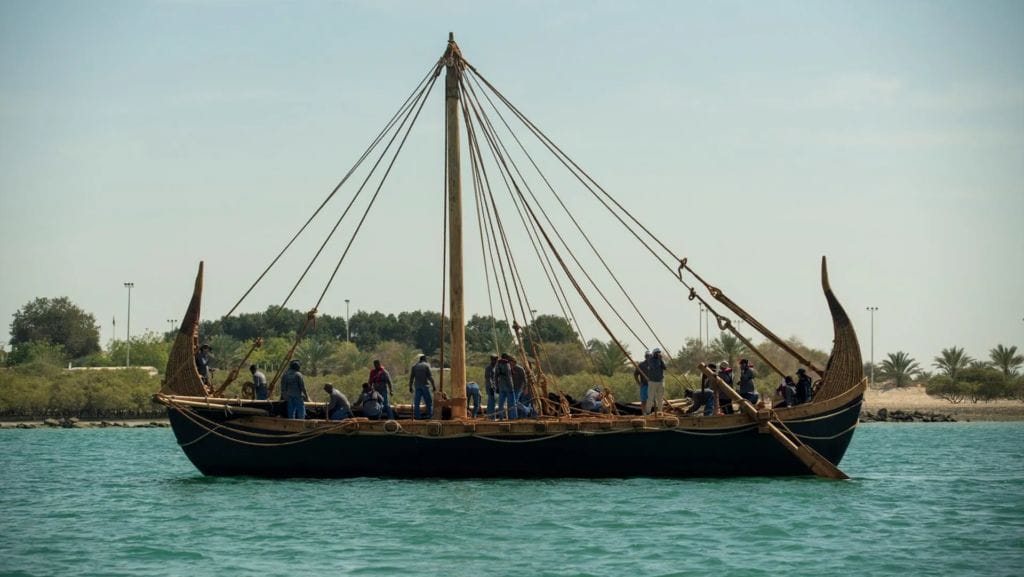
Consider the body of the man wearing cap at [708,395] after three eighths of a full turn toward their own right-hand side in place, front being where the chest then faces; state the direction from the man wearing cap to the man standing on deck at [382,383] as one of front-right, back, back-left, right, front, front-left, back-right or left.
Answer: back-left

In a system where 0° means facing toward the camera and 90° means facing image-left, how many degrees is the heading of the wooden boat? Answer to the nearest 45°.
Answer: approximately 90°

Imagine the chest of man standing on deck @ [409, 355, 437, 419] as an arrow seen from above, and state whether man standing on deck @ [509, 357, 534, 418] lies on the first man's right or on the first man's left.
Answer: on the first man's right

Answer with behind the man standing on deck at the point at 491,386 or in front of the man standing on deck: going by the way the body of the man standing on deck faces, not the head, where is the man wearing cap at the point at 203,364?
behind

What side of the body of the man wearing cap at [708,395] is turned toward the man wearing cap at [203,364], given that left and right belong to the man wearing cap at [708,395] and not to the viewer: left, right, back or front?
front

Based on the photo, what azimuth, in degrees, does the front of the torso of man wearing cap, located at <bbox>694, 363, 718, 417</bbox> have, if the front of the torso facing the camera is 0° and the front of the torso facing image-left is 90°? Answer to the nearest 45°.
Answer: approximately 90°

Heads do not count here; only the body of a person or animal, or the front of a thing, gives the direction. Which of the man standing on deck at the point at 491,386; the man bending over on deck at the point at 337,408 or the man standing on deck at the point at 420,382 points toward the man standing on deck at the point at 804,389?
the man standing on deck at the point at 491,386

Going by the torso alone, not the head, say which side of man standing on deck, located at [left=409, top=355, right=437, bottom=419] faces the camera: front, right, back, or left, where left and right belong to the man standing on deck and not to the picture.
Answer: back
